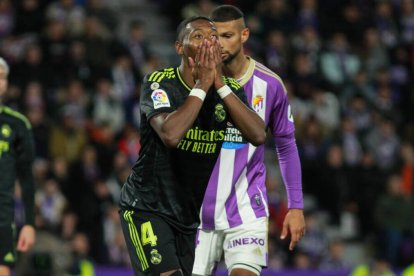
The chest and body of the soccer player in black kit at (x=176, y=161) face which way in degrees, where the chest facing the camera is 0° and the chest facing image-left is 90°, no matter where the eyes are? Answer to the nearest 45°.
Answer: approximately 315°

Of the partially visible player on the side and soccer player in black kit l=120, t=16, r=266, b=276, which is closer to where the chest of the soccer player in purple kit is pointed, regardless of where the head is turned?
the soccer player in black kit

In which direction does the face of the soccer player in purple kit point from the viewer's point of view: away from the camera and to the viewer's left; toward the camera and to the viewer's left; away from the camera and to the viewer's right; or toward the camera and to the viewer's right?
toward the camera and to the viewer's left

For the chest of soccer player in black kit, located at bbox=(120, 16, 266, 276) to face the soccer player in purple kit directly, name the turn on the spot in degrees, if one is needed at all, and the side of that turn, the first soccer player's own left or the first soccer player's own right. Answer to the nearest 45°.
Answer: approximately 90° to the first soccer player's own left

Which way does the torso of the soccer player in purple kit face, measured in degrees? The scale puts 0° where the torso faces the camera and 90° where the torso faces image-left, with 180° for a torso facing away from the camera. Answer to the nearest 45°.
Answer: approximately 45°

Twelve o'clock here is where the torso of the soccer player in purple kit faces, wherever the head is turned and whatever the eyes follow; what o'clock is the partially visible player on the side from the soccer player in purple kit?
The partially visible player on the side is roughly at 2 o'clock from the soccer player in purple kit.

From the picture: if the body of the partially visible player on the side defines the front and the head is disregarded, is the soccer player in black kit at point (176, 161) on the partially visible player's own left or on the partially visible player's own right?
on the partially visible player's own left

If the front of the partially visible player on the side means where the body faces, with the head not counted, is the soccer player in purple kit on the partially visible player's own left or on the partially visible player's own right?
on the partially visible player's own left
